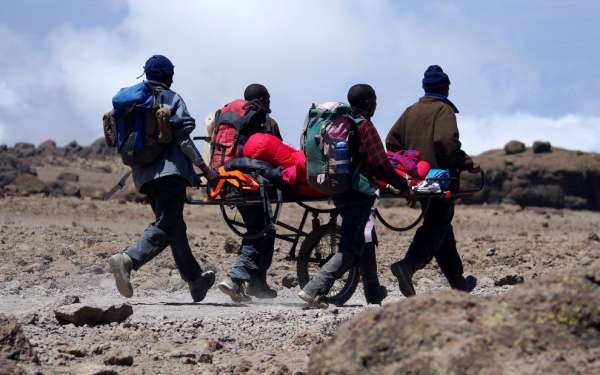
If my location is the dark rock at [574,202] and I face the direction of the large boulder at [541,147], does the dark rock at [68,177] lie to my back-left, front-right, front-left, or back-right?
front-left

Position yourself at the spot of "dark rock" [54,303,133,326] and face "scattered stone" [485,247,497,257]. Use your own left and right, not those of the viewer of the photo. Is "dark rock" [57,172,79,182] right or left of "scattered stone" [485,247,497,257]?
left

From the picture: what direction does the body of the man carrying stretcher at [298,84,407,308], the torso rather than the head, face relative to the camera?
to the viewer's right

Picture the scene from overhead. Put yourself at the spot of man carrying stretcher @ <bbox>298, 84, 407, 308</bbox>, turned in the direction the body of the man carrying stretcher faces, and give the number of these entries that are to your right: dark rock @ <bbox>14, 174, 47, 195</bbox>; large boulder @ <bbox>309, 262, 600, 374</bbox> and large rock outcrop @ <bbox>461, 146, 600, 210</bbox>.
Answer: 1

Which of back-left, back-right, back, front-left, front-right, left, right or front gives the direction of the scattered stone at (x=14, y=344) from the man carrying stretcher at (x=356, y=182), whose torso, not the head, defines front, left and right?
back-right

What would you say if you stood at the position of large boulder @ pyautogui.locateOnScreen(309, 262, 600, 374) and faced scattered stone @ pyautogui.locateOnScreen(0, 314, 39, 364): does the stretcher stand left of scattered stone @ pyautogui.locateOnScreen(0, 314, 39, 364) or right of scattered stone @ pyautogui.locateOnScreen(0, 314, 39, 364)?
right

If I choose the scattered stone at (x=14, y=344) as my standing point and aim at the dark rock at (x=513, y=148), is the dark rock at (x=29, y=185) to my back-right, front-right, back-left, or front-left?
front-left

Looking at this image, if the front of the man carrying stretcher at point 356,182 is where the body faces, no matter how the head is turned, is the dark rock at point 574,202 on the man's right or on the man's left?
on the man's left

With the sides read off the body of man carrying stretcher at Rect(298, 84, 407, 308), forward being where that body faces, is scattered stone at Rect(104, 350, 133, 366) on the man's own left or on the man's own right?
on the man's own right

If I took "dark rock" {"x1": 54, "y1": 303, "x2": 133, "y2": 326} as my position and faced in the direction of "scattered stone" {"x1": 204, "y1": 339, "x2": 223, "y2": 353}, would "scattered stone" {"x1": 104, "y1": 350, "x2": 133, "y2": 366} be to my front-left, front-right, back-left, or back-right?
front-right
